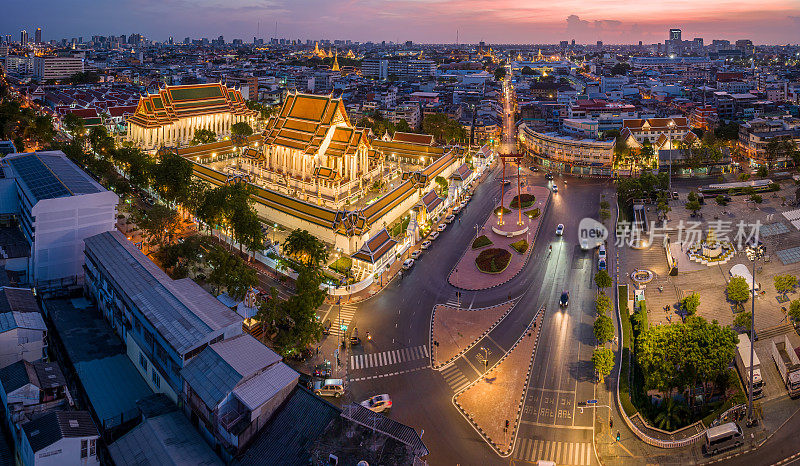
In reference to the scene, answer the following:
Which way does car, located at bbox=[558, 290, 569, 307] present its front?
toward the camera

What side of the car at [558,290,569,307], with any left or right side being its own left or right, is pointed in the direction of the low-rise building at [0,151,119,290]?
right

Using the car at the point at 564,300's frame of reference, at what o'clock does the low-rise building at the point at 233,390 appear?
The low-rise building is roughly at 1 o'clock from the car.

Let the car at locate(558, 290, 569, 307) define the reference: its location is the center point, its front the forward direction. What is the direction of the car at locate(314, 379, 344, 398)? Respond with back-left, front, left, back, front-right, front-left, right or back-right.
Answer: front-right

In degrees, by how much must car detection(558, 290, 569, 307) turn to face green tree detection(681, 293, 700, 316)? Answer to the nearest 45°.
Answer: approximately 90° to its left

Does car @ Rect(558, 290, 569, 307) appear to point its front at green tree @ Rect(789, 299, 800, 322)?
no

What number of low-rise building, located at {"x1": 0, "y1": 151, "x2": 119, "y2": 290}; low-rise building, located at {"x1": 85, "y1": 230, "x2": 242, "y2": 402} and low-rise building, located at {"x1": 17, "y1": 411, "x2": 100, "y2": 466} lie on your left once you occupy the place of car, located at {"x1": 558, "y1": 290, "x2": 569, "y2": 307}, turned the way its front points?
0

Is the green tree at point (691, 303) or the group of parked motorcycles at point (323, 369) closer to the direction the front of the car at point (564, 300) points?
the group of parked motorcycles

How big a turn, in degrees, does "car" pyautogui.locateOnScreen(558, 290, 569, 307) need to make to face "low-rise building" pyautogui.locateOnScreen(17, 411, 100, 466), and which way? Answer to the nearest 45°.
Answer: approximately 45° to its right

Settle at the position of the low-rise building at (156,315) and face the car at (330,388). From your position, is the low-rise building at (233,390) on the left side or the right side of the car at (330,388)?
right

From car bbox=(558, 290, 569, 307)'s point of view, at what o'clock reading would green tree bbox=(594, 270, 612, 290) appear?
The green tree is roughly at 8 o'clock from the car.

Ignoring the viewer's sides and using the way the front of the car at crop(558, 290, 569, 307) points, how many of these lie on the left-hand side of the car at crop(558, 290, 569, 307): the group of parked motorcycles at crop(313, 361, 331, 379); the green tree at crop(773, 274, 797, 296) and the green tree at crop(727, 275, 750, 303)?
2

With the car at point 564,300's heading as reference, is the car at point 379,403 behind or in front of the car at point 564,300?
in front

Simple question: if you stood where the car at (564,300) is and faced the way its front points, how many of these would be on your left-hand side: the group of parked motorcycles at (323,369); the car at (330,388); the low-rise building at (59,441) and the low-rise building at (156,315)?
0

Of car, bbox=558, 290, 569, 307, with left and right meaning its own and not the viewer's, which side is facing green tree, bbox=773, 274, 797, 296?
left
